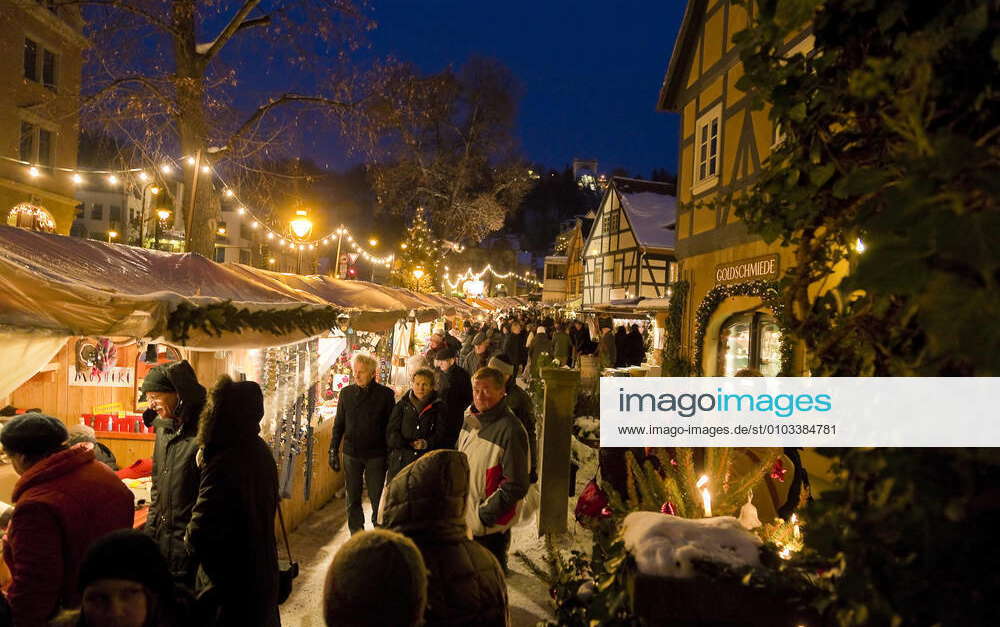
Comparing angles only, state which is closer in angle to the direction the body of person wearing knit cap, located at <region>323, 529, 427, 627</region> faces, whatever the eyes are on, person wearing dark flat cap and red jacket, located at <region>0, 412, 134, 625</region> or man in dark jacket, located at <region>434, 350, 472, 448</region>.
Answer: the man in dark jacket

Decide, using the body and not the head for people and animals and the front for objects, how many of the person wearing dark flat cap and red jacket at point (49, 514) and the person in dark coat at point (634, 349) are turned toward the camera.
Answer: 0

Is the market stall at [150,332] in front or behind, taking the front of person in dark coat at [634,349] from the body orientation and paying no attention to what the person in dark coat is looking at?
behind

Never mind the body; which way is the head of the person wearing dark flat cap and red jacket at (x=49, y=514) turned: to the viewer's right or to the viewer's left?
to the viewer's left

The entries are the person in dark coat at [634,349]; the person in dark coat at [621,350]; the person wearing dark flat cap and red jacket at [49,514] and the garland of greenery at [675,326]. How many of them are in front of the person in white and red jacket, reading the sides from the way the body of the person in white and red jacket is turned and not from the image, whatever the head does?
1

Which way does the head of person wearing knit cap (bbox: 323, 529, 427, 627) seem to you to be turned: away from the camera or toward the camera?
away from the camera

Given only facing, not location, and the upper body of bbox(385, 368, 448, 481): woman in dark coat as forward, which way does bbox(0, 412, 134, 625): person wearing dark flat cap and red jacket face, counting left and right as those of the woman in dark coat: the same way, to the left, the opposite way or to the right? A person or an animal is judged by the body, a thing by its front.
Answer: to the right

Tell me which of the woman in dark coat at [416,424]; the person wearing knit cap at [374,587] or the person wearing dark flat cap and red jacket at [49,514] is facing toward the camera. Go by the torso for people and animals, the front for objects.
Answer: the woman in dark coat

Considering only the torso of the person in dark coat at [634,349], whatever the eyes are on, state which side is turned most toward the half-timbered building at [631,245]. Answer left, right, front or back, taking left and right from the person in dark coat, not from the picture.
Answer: front

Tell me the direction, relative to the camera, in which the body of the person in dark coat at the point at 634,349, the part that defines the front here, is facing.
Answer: away from the camera

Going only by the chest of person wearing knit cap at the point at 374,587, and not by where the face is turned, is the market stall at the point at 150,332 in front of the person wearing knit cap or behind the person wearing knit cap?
in front

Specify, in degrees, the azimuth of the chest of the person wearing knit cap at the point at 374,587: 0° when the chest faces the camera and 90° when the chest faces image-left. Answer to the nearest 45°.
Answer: approximately 180°

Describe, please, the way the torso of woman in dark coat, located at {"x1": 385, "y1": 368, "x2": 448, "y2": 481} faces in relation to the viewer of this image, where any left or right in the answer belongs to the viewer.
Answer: facing the viewer

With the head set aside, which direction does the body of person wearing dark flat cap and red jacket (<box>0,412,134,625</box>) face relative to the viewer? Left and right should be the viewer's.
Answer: facing away from the viewer and to the left of the viewer
